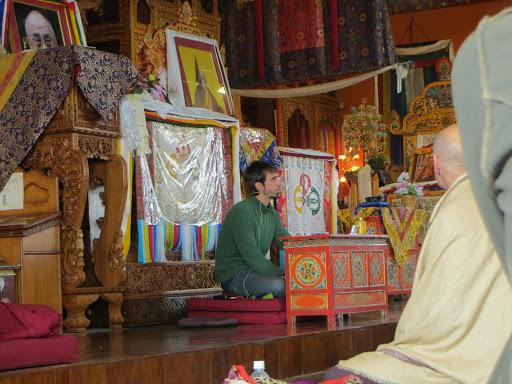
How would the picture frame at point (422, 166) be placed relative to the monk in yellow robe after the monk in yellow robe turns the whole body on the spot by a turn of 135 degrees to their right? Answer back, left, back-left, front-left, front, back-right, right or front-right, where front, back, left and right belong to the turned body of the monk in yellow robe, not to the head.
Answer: left

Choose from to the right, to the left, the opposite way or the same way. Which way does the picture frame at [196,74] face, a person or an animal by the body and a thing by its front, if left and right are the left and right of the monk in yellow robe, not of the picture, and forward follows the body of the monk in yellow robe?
the opposite way

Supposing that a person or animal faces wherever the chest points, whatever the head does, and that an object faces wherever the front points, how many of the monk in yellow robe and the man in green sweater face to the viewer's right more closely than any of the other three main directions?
1

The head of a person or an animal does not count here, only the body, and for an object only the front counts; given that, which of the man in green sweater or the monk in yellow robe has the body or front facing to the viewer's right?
the man in green sweater

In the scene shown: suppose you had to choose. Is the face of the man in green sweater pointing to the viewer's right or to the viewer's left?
to the viewer's right

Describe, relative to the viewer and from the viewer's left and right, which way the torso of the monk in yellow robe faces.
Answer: facing away from the viewer and to the left of the viewer

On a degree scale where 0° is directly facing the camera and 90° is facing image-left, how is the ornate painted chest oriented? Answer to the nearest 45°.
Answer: approximately 315°

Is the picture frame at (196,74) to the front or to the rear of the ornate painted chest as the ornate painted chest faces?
to the rear

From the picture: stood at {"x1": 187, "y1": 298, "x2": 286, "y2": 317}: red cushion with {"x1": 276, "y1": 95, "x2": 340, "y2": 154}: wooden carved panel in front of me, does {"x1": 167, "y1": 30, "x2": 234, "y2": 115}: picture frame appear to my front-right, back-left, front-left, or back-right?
front-left

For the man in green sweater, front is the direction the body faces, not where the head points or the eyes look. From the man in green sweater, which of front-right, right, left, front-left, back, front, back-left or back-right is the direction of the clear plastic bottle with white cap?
right

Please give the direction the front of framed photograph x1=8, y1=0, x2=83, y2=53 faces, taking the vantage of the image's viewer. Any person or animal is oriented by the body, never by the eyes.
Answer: facing the viewer and to the right of the viewer

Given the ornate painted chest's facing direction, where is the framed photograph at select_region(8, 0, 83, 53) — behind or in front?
behind
